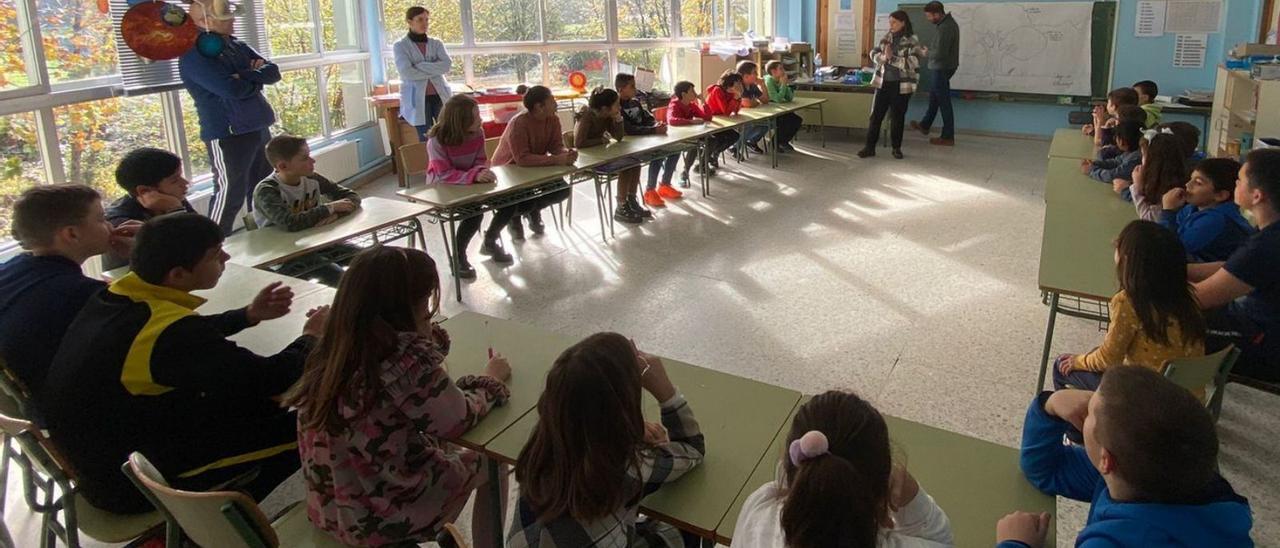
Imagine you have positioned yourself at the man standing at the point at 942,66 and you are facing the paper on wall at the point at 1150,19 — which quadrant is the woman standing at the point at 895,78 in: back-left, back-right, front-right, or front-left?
back-right

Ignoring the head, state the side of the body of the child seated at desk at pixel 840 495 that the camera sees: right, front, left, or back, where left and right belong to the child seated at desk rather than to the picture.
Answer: back

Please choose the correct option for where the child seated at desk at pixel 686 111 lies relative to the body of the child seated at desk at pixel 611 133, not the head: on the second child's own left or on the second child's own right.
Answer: on the second child's own left

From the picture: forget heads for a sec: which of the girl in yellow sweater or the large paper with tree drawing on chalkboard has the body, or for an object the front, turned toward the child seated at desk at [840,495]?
the large paper with tree drawing on chalkboard

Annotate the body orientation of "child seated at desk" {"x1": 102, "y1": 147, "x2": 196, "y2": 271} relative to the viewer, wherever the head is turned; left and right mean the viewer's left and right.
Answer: facing to the right of the viewer

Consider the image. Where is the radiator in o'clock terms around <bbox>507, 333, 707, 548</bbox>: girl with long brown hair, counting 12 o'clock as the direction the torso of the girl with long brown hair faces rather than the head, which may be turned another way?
The radiator is roughly at 10 o'clock from the girl with long brown hair.

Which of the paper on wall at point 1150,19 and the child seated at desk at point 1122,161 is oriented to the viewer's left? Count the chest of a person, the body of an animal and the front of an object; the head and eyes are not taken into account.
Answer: the child seated at desk

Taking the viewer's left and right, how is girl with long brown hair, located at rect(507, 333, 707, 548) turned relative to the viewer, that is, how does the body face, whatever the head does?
facing away from the viewer and to the right of the viewer

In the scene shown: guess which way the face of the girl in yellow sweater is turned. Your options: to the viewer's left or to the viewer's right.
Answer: to the viewer's left

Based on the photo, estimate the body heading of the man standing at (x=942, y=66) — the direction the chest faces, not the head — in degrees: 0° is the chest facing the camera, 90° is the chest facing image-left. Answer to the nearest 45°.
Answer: approximately 90°

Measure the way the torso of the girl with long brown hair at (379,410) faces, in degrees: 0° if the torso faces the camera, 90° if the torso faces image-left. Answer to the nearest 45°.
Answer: approximately 225°
